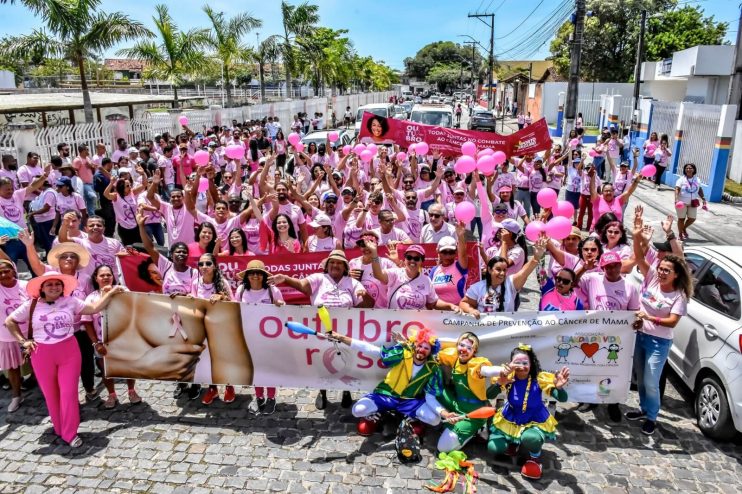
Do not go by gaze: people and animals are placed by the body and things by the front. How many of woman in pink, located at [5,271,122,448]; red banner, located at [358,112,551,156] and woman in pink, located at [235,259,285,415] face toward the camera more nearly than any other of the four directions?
3

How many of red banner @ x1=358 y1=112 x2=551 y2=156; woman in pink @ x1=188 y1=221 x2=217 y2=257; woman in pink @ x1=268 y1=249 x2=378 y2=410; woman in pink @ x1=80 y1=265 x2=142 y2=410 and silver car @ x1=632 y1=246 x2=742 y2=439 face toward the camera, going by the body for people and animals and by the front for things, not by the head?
4

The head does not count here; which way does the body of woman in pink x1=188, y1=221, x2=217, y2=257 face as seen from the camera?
toward the camera

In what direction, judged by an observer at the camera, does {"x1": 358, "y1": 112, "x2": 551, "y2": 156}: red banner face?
facing the viewer

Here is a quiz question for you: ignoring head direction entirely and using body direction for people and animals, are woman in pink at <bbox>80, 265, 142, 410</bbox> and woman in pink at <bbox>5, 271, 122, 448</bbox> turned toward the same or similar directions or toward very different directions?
same or similar directions

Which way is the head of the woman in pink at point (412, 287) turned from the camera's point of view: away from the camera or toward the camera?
toward the camera

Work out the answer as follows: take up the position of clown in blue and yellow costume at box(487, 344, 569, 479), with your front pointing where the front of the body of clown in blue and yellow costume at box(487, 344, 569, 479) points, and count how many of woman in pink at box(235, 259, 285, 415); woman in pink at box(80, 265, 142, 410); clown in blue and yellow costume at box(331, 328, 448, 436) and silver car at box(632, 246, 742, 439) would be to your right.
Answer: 3

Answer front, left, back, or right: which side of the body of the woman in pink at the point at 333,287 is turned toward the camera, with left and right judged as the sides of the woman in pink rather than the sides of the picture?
front

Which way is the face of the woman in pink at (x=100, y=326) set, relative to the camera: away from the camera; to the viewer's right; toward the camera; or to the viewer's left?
toward the camera

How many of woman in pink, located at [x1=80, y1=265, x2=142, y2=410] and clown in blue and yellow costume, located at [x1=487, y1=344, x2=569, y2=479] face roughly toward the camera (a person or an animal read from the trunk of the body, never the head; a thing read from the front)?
2

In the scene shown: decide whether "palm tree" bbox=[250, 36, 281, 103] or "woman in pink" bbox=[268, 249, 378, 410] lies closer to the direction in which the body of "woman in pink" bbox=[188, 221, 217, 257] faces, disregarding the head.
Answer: the woman in pink

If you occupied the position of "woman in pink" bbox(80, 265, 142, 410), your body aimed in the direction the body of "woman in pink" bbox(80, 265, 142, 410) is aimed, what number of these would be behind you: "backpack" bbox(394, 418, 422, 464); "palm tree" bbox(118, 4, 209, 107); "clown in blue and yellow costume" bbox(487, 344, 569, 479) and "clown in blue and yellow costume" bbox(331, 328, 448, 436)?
1

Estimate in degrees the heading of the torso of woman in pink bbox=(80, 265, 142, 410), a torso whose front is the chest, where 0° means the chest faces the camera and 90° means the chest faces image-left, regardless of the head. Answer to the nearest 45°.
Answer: approximately 0°

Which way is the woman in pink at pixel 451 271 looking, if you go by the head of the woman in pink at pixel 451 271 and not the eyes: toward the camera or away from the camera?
toward the camera

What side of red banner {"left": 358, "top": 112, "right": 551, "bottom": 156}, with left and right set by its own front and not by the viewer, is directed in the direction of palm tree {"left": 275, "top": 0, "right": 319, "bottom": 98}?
back

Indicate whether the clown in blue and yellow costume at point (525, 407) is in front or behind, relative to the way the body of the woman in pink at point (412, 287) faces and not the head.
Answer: in front

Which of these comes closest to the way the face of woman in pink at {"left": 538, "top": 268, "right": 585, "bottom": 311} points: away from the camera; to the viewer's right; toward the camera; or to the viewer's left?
toward the camera
